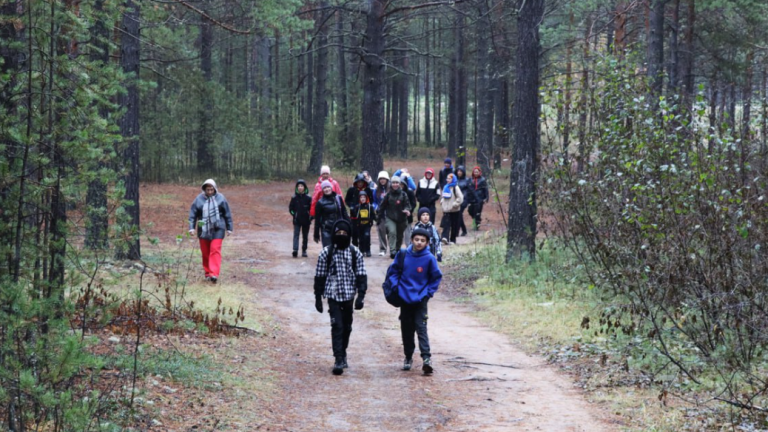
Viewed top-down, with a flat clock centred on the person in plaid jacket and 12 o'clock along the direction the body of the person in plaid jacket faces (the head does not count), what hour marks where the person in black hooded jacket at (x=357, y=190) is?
The person in black hooded jacket is roughly at 6 o'clock from the person in plaid jacket.

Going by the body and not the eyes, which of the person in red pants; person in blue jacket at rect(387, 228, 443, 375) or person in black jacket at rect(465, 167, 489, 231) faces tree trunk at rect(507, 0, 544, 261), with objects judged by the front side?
the person in black jacket

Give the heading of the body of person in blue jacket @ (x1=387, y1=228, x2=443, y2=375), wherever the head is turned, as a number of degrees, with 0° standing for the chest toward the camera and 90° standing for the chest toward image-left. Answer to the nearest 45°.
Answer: approximately 0°

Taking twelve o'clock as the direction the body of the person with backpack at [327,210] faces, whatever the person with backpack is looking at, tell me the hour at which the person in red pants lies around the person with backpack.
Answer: The person in red pants is roughly at 2 o'clock from the person with backpack.
